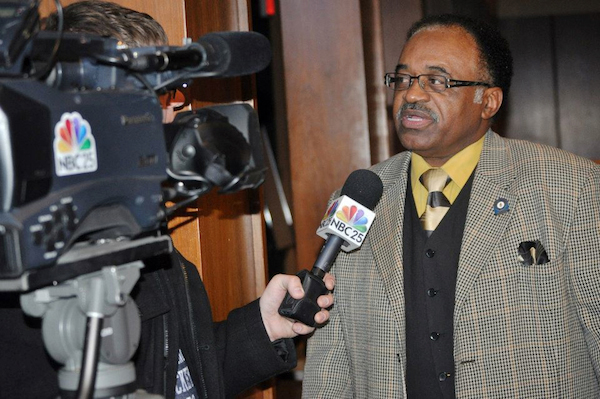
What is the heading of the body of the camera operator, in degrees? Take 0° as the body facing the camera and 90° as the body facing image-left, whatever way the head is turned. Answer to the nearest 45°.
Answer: approximately 315°

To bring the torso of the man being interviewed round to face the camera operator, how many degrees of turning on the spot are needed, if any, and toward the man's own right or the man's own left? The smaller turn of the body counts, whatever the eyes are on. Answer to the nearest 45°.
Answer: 0° — they already face them

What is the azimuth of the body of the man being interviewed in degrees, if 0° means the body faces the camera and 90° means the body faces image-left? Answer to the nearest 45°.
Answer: approximately 45°
